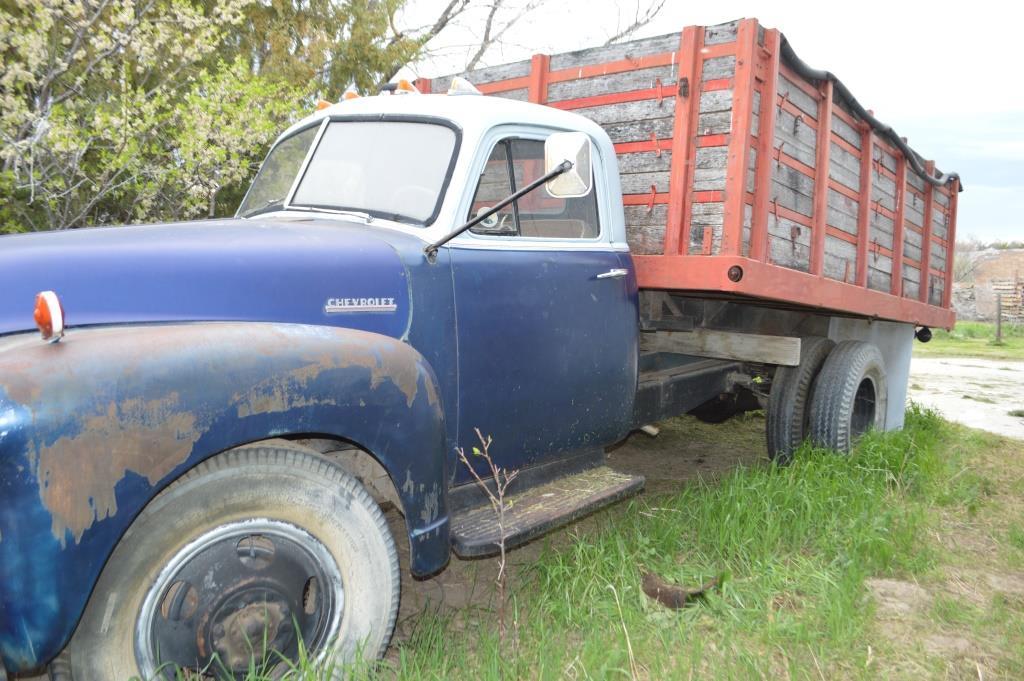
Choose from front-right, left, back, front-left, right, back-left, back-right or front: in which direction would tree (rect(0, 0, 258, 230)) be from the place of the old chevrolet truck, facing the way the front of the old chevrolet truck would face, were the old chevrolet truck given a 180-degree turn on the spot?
left

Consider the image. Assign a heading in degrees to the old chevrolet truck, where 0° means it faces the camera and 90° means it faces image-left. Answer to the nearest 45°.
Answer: approximately 45°
